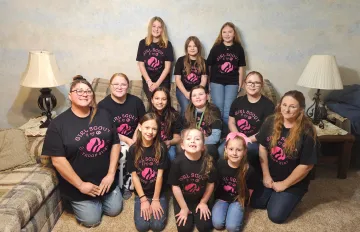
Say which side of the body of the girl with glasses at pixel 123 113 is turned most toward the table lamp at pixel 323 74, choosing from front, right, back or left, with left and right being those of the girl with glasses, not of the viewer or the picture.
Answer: left

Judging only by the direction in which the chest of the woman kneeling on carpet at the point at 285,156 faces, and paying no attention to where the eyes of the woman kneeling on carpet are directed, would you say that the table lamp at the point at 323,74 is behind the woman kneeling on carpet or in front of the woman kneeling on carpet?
behind

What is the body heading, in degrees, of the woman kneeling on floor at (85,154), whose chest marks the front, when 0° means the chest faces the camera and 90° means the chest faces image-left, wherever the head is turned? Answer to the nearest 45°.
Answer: approximately 315°

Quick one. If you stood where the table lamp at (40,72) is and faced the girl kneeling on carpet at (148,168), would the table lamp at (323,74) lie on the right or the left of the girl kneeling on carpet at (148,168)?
left

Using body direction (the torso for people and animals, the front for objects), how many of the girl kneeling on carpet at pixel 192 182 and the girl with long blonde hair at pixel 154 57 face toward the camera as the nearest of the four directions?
2

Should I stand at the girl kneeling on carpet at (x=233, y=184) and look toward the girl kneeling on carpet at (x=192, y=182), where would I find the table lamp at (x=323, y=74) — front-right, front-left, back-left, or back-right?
back-right

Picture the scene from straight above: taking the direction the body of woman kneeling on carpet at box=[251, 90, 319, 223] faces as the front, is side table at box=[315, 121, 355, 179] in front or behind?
behind

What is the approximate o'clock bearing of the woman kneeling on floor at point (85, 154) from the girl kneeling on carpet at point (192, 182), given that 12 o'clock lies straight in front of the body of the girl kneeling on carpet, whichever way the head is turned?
The woman kneeling on floor is roughly at 3 o'clock from the girl kneeling on carpet.
